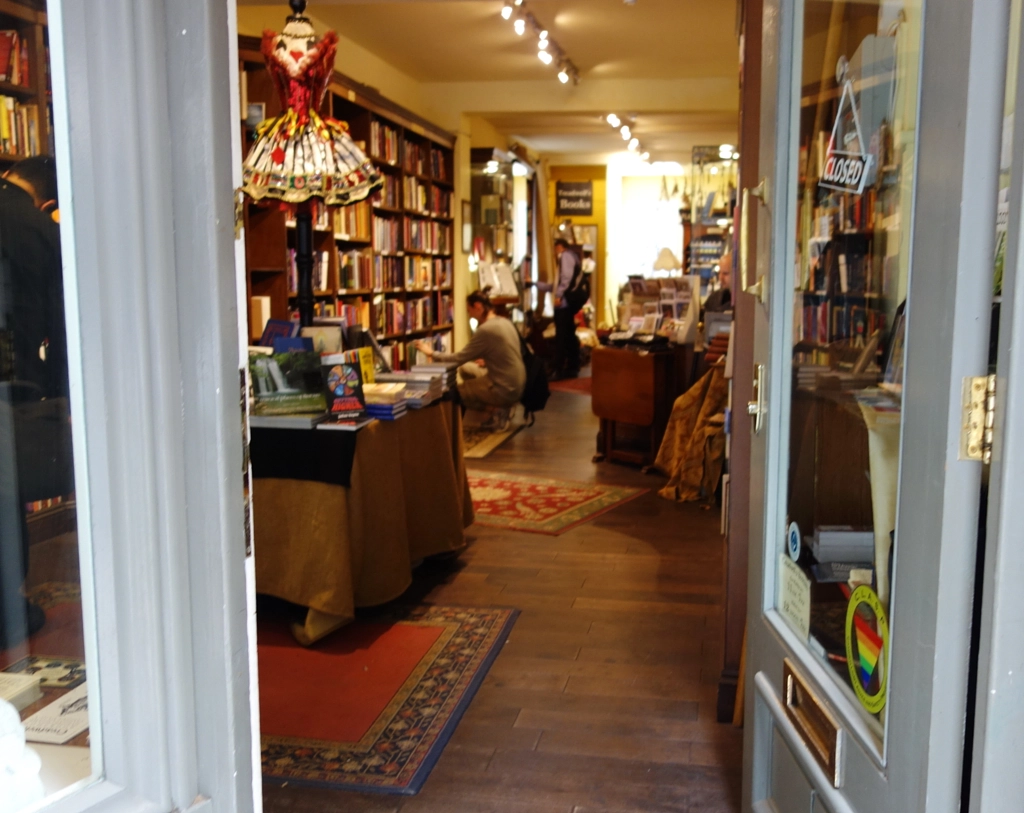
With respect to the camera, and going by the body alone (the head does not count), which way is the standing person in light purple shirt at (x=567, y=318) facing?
to the viewer's left

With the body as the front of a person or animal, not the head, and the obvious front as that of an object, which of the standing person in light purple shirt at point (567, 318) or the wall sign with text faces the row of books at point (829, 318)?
the wall sign with text

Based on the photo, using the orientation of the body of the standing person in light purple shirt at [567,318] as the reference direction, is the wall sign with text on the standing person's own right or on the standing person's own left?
on the standing person's own right

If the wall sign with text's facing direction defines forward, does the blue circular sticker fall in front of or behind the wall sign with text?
in front

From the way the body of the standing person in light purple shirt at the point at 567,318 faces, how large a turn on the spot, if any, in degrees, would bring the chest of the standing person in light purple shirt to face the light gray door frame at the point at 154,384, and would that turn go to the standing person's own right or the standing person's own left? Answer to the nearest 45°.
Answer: approximately 90° to the standing person's own left

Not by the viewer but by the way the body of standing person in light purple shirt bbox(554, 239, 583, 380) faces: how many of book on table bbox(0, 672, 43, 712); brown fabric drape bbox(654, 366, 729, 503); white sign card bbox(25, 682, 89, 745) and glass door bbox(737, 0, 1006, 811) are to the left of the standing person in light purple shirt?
4

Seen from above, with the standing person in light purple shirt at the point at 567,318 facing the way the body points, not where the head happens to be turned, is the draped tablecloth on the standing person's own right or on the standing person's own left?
on the standing person's own left

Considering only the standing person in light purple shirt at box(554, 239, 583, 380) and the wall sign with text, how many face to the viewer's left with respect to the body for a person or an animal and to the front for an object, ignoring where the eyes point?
1

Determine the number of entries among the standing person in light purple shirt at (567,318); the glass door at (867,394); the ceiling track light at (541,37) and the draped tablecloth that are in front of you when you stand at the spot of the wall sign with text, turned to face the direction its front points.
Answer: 4

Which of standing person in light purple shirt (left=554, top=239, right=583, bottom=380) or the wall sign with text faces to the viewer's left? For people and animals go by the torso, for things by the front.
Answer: the standing person in light purple shirt

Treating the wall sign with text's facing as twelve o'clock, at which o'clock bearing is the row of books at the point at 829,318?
The row of books is roughly at 12 o'clock from the wall sign with text.

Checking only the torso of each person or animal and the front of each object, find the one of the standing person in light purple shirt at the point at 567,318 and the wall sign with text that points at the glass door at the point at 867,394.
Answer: the wall sign with text
